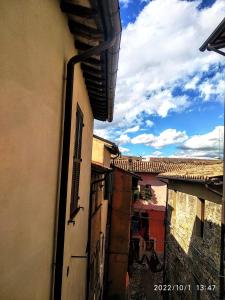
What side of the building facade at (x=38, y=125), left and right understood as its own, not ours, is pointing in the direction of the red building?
left

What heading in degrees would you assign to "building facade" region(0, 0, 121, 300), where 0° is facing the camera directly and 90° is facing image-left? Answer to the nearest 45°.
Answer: approximately 270°
